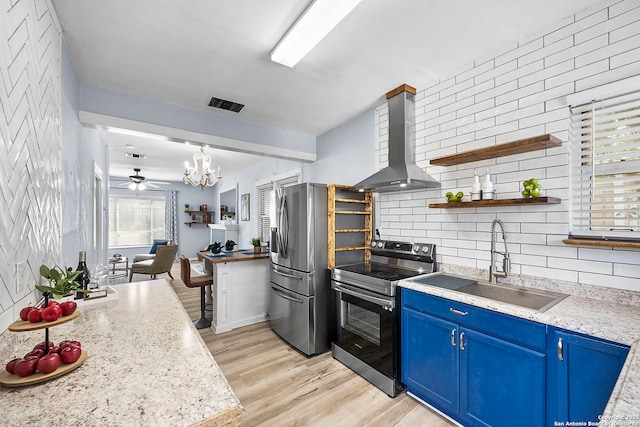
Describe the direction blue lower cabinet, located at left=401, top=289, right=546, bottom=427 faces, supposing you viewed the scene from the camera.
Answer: facing the viewer and to the left of the viewer

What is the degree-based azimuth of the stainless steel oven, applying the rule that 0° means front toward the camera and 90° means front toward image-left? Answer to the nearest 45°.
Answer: approximately 45°

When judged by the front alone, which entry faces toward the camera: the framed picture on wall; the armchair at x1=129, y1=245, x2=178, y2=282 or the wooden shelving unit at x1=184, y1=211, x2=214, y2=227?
the wooden shelving unit

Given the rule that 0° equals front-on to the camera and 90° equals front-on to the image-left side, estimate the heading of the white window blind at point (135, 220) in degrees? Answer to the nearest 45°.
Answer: approximately 0°

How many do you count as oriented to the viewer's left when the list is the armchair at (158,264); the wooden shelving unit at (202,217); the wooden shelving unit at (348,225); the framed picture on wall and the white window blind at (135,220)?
2

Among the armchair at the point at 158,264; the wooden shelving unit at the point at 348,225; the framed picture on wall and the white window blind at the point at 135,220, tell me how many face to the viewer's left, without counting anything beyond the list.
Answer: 2

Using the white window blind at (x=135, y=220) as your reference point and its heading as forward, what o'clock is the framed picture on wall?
The framed picture on wall is roughly at 11 o'clock from the white window blind.

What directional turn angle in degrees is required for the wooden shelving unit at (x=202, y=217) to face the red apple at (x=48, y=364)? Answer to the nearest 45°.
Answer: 0° — it already faces it

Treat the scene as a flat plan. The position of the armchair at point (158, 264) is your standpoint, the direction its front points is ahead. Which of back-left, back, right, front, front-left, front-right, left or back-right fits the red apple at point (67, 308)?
left

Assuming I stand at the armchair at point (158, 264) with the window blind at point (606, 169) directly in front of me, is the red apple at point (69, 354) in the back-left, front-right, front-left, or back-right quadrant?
front-right

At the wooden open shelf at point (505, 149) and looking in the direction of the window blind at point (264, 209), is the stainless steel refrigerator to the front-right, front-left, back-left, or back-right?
front-left

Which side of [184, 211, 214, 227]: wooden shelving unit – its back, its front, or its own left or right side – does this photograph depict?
front

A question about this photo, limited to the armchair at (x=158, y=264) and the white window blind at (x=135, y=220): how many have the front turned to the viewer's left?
1

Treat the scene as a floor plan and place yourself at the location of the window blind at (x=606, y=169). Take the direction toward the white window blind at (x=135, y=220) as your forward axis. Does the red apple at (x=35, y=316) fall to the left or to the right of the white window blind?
left
